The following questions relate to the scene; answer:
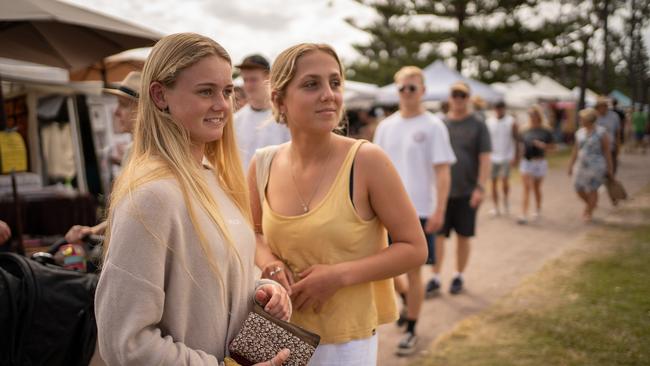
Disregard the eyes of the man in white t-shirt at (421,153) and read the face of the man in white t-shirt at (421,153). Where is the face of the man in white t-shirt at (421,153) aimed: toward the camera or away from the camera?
toward the camera

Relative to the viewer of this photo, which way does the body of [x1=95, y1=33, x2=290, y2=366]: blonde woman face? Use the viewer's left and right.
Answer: facing the viewer and to the right of the viewer

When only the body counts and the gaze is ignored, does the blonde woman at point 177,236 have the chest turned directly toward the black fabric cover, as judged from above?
no

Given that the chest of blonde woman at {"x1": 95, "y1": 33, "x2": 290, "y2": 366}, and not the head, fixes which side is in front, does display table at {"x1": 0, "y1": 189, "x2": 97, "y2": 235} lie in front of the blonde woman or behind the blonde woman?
behind

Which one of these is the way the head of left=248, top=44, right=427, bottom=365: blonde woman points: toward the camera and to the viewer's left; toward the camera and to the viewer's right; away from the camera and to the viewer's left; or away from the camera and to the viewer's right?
toward the camera and to the viewer's right

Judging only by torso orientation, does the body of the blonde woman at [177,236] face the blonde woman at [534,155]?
no

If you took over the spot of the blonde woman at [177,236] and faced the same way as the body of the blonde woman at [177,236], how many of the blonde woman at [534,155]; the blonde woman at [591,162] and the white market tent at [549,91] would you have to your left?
3

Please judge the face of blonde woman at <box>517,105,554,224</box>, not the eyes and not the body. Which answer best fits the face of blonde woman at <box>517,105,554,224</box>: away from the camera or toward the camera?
toward the camera

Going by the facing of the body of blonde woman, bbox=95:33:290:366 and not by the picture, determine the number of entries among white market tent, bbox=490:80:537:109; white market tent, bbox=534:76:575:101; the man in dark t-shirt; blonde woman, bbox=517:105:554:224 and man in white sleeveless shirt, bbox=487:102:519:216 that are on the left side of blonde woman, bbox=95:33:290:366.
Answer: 5

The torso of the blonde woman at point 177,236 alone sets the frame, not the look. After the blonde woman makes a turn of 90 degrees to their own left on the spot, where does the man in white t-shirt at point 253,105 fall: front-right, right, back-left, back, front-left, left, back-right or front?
front-left

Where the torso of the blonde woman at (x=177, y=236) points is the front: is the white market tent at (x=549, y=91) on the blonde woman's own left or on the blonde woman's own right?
on the blonde woman's own left

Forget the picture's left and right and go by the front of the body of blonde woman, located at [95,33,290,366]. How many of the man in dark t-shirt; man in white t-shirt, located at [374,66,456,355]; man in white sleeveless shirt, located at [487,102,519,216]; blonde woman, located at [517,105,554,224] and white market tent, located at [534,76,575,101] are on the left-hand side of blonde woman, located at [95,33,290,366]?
5

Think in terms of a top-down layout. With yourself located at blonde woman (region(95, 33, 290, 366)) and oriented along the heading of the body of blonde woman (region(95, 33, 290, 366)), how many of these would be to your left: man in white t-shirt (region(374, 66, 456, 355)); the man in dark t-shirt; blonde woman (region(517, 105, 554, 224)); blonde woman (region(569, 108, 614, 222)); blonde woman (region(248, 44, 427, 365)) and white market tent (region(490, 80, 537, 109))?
6

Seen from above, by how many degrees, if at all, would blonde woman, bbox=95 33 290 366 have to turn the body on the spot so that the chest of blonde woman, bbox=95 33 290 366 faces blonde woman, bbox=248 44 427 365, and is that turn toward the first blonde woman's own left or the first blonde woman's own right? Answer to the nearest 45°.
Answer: approximately 90° to the first blonde woman's own left

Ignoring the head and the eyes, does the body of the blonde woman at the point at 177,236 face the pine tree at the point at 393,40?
no

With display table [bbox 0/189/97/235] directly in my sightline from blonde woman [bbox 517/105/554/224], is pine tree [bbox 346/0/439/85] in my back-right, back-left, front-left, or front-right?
back-right

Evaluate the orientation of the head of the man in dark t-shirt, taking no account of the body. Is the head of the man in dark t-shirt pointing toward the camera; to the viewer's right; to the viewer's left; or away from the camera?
toward the camera
